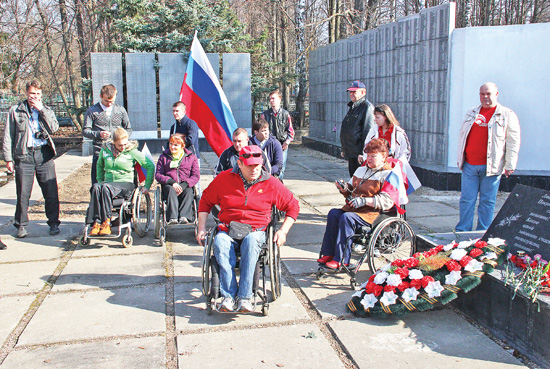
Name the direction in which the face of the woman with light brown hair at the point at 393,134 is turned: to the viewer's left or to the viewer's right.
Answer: to the viewer's left

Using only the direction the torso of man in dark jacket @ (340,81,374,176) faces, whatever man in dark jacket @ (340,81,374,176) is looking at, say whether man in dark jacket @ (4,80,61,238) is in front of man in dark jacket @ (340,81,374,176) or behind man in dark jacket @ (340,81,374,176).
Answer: in front

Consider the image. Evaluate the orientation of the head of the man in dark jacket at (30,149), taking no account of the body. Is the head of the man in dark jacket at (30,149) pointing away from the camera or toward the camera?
toward the camera

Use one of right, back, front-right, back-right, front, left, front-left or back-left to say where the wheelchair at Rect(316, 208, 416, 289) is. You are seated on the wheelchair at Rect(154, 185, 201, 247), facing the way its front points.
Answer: front-left

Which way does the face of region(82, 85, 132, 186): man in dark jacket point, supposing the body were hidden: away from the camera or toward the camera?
toward the camera

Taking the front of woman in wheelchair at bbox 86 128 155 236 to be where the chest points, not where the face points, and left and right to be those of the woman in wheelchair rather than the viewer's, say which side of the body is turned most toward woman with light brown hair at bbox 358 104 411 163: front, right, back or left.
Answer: left

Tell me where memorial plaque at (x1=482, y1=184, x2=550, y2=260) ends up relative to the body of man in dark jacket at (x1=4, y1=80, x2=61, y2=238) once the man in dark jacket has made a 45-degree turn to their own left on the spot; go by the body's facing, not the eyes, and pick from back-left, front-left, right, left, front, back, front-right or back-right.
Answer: front

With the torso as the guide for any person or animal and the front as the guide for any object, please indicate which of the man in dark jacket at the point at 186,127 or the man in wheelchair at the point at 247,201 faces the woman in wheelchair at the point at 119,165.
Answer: the man in dark jacket

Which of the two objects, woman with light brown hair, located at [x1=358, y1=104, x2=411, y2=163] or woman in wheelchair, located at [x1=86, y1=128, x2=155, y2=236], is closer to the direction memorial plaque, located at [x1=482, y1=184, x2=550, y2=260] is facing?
the woman in wheelchair

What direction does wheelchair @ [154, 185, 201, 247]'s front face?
toward the camera

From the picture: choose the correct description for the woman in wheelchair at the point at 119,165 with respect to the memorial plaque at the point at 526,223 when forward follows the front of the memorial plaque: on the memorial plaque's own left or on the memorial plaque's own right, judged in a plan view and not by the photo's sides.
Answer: on the memorial plaque's own right

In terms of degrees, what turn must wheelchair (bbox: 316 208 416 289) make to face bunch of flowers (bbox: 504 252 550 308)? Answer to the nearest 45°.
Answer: approximately 90° to its left

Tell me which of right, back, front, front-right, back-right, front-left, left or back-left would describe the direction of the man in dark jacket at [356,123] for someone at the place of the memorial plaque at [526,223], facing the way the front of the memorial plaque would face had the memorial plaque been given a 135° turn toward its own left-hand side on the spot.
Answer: back-left

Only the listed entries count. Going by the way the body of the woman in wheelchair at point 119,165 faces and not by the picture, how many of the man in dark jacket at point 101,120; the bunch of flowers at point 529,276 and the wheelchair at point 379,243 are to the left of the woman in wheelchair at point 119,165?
2
